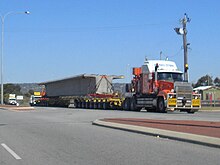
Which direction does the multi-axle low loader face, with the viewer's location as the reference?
facing the viewer and to the right of the viewer
